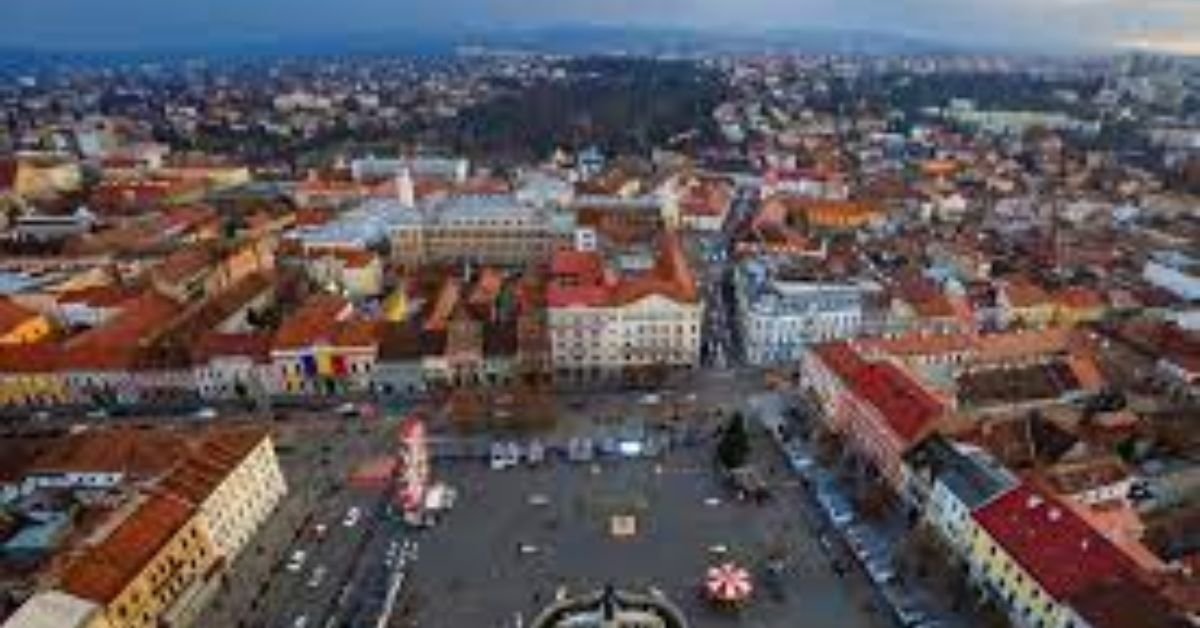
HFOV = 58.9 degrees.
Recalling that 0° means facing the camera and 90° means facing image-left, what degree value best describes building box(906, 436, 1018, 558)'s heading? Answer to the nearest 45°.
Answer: approximately 45°

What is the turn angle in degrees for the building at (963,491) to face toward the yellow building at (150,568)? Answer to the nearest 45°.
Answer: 0° — it already faces it

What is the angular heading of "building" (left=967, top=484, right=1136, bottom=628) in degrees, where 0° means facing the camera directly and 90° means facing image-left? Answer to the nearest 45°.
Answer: approximately 45°

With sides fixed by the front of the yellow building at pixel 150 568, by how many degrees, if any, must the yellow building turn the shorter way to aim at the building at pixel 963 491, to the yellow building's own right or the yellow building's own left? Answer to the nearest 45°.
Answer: approximately 45° to the yellow building's own left

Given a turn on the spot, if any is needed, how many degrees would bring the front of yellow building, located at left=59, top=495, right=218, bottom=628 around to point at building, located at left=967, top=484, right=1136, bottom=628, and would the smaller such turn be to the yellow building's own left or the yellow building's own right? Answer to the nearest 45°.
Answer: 0° — it already faces it

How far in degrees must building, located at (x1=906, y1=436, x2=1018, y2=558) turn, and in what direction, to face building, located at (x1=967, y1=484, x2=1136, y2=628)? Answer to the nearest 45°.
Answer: approximately 90° to its left
